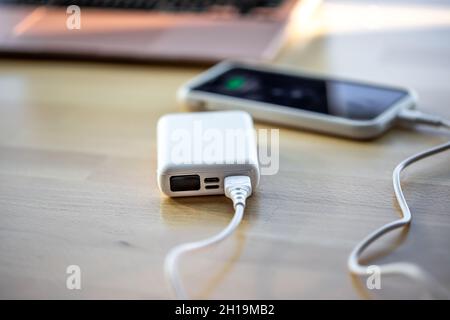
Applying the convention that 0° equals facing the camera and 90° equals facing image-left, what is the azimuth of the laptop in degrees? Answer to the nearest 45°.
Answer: approximately 0°
